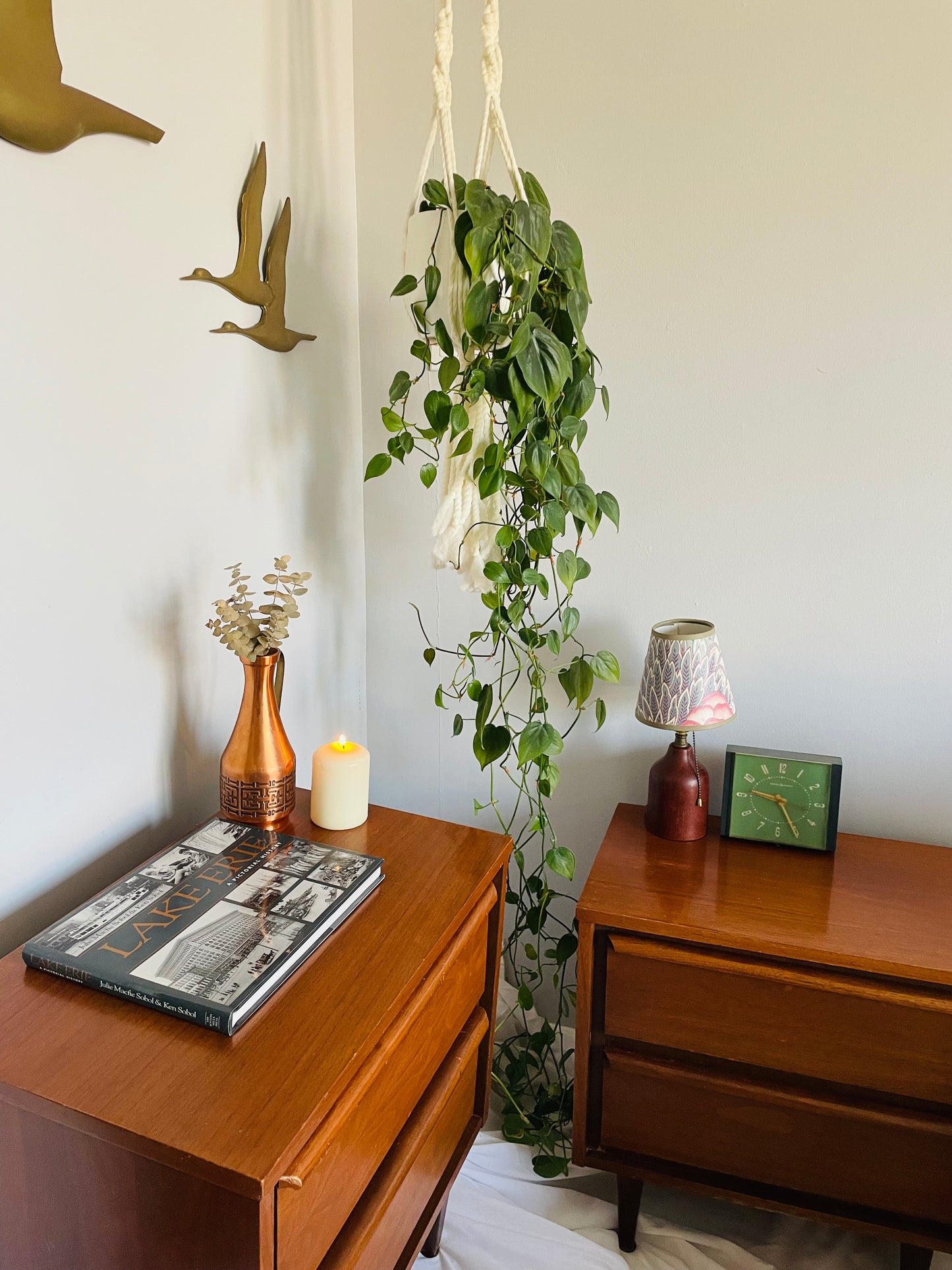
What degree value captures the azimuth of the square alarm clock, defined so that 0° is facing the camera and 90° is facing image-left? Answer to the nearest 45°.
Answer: approximately 0°

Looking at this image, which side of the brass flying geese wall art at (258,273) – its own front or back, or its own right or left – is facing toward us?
left

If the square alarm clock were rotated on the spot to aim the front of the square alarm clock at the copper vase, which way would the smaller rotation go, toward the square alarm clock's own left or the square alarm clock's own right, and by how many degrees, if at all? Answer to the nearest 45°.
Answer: approximately 45° to the square alarm clock's own right

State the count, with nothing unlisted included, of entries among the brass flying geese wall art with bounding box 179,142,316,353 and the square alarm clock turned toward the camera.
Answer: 1

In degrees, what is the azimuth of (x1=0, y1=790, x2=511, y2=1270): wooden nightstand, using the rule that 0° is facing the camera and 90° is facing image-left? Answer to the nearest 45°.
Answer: approximately 315°
